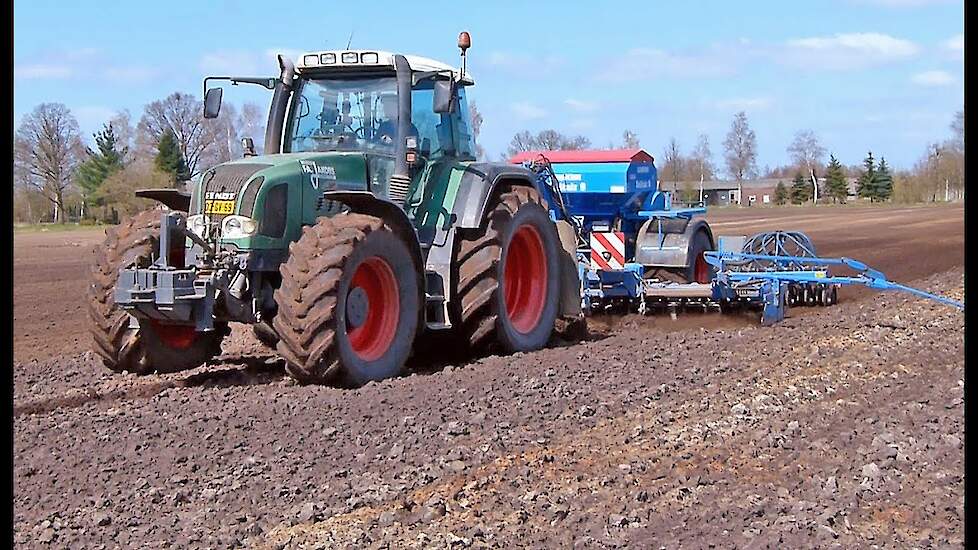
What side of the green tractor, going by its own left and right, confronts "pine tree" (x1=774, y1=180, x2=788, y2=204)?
back

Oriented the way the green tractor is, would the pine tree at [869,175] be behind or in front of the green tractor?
behind

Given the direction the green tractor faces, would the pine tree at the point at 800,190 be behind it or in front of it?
behind

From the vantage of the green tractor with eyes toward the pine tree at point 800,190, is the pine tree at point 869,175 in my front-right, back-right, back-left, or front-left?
front-right

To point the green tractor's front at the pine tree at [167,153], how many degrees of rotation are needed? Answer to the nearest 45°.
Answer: approximately 135° to its right

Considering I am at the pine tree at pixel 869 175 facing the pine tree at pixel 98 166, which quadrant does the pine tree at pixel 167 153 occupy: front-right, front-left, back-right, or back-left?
front-right
